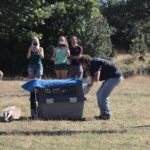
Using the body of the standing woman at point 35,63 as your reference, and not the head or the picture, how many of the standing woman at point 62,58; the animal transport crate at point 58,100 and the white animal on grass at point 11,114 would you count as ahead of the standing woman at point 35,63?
2

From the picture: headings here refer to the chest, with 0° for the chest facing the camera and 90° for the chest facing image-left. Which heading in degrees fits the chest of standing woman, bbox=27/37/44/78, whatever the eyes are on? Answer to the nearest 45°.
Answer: approximately 0°

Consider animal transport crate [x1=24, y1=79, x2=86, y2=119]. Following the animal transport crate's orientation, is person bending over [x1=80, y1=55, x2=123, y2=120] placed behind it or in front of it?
behind

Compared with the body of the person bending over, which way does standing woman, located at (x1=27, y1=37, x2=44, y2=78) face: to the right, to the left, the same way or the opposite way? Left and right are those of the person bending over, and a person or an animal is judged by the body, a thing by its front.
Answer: to the left

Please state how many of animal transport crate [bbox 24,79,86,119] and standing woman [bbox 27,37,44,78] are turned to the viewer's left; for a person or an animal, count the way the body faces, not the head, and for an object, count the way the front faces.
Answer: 1

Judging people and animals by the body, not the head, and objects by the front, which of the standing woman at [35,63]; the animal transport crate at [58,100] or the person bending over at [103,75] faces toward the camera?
the standing woman

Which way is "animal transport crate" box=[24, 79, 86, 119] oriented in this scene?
to the viewer's left

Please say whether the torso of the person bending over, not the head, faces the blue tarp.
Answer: yes

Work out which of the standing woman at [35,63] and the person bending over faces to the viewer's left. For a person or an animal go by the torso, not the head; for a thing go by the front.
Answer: the person bending over

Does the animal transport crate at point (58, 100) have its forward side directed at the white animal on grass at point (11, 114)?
yes

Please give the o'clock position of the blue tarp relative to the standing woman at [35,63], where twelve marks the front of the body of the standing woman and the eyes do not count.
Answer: The blue tarp is roughly at 12 o'clock from the standing woman.

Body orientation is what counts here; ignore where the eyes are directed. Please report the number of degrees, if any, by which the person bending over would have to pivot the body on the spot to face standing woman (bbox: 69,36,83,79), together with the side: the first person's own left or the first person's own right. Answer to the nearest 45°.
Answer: approximately 90° to the first person's own right

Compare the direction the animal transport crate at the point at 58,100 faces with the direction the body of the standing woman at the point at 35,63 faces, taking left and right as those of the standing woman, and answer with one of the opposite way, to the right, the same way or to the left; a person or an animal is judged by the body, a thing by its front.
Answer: to the right

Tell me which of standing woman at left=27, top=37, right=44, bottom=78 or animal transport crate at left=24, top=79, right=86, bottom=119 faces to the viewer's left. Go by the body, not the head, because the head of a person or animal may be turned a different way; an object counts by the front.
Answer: the animal transport crate

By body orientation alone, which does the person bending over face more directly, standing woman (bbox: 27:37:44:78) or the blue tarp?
the blue tarp

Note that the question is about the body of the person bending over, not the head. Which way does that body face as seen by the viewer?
to the viewer's left
